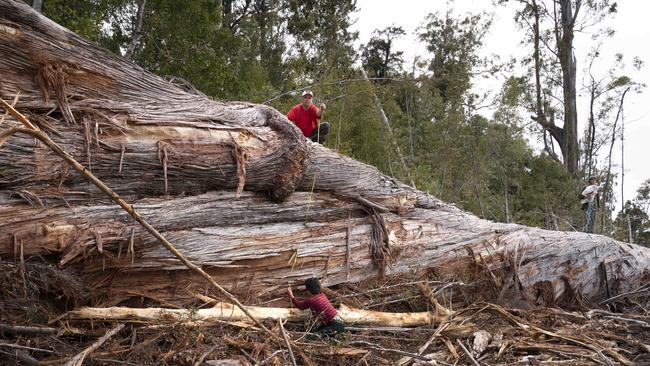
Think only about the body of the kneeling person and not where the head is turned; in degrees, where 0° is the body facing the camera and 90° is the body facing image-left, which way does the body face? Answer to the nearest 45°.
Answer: approximately 135°

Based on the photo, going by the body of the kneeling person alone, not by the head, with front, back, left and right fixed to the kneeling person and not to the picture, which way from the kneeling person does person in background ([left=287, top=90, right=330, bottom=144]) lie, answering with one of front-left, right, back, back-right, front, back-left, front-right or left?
front-right

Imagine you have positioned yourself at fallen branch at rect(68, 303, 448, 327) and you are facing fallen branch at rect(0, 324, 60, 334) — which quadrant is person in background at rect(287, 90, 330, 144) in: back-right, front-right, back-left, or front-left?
back-right

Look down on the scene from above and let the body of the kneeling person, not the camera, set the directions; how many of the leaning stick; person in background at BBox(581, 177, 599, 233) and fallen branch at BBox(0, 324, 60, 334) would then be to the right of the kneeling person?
1

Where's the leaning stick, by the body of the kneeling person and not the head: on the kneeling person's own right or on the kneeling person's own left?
on the kneeling person's own left

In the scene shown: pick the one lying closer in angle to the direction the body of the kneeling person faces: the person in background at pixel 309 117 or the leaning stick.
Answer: the person in background

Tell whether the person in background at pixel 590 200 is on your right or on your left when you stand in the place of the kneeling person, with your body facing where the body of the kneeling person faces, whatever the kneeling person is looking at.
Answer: on your right

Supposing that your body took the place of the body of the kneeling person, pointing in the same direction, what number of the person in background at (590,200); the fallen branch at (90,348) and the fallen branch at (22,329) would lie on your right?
1

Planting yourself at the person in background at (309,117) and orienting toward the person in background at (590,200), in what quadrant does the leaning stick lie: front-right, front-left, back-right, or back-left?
back-right
